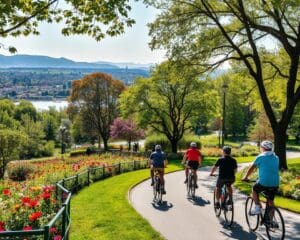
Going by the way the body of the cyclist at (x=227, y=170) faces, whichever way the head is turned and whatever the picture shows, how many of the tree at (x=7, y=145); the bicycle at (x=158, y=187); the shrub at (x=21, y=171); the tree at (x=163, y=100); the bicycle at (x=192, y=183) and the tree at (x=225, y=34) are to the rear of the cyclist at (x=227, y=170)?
0

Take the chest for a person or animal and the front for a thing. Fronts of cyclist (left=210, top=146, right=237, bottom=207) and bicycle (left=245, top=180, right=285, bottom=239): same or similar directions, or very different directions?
same or similar directions

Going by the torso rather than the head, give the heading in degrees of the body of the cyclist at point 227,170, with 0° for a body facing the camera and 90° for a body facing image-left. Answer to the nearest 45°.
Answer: approximately 135°

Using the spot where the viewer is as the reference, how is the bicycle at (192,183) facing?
facing away from the viewer

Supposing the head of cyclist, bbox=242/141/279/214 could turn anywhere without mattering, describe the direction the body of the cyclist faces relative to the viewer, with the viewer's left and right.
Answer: facing away from the viewer and to the left of the viewer

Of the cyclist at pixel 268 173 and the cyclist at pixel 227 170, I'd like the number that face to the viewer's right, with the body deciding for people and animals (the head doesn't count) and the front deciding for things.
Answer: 0

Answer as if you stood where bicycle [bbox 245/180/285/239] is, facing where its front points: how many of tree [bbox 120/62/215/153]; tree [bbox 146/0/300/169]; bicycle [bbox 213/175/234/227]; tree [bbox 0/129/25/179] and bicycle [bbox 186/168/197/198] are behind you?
0

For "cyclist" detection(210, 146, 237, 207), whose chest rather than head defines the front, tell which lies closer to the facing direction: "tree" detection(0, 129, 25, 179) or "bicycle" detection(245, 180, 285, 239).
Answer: the tree

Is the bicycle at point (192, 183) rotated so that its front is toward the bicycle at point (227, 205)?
no

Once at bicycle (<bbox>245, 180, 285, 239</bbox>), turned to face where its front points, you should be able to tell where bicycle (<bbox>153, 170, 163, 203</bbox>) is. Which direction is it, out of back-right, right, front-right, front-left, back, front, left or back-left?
front

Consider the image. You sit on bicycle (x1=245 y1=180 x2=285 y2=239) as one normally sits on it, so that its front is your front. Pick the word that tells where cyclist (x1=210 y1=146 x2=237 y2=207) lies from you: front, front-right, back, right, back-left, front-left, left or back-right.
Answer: front
